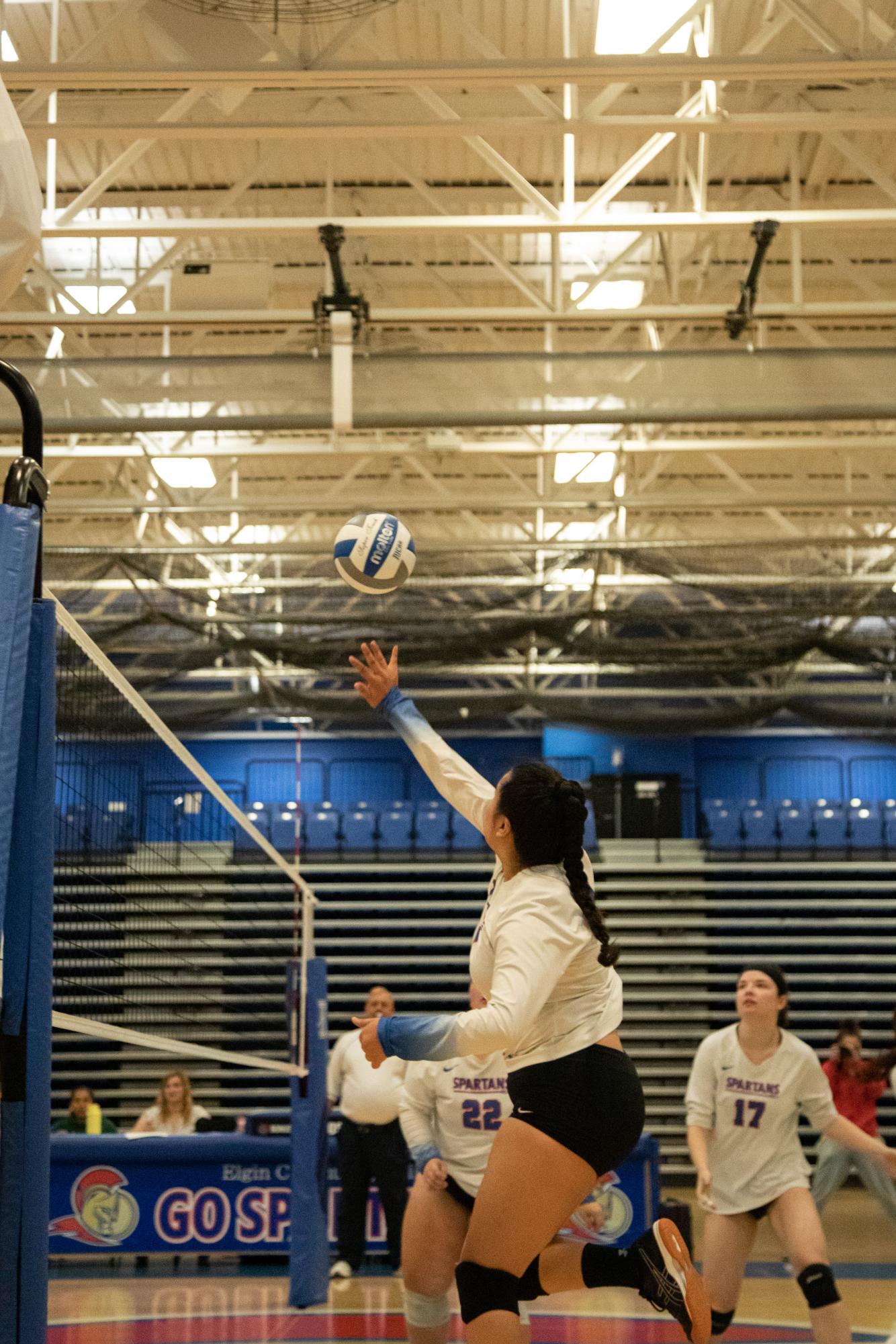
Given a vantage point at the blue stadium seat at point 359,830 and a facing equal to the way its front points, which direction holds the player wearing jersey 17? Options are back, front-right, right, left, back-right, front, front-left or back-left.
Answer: front

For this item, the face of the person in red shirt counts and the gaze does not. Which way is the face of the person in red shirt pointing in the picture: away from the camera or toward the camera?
toward the camera

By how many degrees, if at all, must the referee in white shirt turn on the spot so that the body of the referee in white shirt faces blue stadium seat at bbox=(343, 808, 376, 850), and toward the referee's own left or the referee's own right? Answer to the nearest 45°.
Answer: approximately 180°

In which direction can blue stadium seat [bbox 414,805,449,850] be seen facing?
toward the camera

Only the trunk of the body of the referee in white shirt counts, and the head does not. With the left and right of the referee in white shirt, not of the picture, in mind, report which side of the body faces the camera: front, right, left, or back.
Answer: front

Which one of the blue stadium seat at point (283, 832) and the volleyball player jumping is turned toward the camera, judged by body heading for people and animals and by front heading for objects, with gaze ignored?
the blue stadium seat

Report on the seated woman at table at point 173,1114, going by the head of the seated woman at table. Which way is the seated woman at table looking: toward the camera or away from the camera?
toward the camera

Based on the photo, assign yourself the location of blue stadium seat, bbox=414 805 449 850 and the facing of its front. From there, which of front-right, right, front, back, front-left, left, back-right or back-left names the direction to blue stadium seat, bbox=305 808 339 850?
right

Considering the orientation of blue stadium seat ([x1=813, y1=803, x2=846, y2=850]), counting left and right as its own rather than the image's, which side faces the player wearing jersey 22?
front

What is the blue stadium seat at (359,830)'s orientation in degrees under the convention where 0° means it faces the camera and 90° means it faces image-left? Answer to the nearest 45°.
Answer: approximately 0°

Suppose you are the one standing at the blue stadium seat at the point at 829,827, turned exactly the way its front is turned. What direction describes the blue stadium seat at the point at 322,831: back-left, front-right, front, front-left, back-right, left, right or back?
right

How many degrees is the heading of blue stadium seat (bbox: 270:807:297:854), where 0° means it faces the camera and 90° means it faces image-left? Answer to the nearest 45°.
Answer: approximately 0°

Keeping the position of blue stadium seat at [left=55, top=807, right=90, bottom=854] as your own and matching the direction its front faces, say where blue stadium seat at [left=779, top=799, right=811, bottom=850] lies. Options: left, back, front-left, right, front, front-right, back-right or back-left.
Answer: back-left

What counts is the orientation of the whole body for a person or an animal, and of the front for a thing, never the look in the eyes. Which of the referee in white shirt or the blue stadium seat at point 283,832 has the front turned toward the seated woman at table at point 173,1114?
the blue stadium seat

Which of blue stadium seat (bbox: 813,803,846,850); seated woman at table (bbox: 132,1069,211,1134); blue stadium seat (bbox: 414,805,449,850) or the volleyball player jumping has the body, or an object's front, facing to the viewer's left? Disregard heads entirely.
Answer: the volleyball player jumping

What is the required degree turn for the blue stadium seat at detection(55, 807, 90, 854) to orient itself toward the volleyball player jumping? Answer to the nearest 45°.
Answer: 0° — it already faces them

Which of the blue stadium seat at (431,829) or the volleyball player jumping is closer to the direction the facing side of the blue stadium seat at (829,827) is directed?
the volleyball player jumping

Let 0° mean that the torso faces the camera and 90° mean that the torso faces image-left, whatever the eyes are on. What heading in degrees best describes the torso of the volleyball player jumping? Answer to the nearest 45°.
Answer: approximately 90°

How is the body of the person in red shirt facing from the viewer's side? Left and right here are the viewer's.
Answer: facing the viewer
